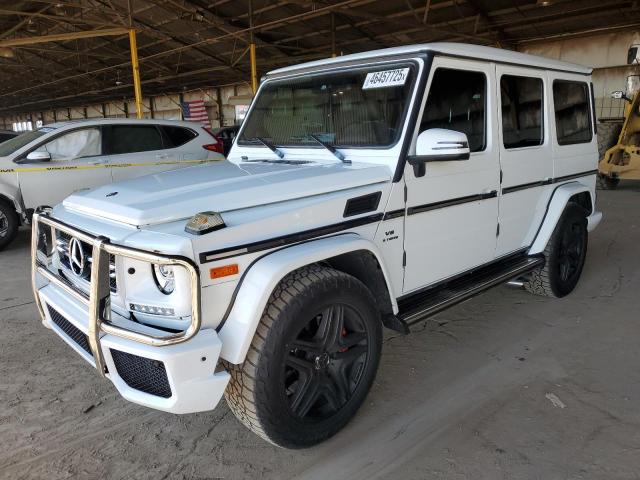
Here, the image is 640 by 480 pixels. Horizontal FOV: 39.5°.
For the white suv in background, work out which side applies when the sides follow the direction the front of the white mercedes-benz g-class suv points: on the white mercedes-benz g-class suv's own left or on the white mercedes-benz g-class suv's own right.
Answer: on the white mercedes-benz g-class suv's own right

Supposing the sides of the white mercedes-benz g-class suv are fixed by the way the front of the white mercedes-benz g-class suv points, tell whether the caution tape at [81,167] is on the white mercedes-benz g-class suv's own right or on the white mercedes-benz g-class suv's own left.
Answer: on the white mercedes-benz g-class suv's own right

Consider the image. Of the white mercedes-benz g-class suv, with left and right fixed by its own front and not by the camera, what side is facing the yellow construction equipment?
back

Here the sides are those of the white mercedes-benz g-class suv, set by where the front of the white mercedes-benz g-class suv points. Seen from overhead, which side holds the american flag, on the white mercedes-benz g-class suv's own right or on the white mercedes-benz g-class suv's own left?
on the white mercedes-benz g-class suv's own right

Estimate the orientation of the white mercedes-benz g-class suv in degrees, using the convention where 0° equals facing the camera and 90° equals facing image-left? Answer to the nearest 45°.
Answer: approximately 45°
